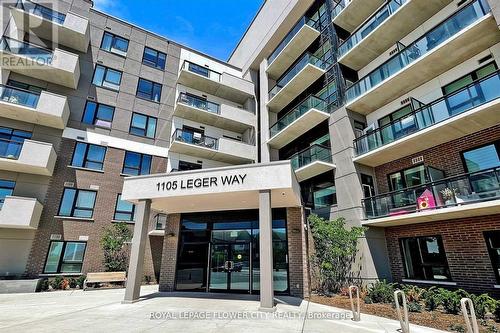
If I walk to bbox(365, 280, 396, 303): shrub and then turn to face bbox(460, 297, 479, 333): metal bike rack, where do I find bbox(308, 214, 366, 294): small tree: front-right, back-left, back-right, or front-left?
back-right

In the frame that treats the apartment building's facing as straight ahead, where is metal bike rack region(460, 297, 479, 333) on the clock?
The metal bike rack is roughly at 11 o'clock from the apartment building.

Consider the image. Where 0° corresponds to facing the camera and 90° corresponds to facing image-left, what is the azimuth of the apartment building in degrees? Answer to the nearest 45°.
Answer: approximately 0°
